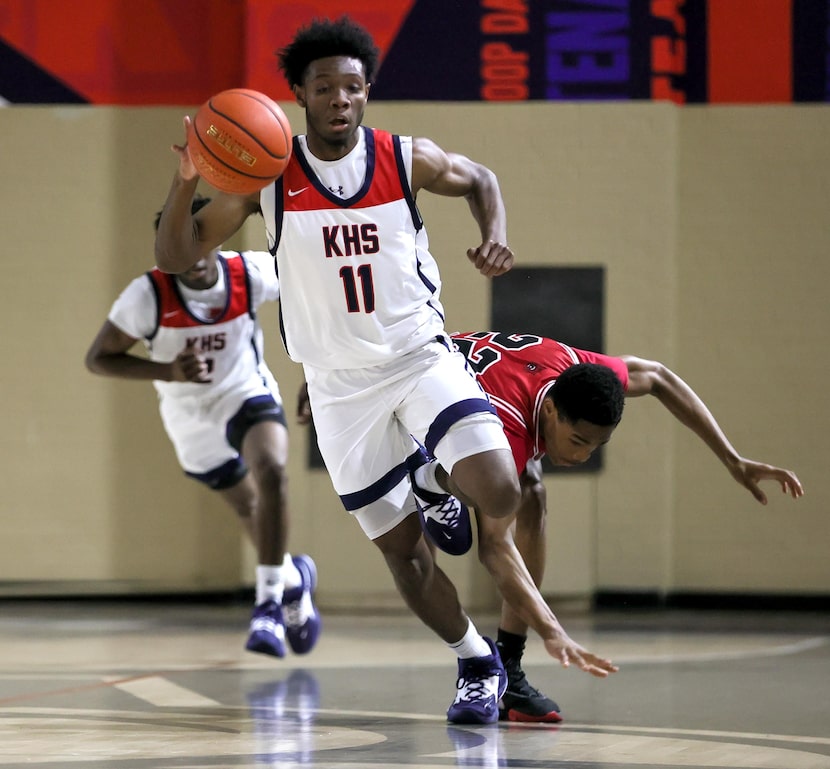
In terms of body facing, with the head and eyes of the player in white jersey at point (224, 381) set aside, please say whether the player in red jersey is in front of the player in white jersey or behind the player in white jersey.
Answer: in front

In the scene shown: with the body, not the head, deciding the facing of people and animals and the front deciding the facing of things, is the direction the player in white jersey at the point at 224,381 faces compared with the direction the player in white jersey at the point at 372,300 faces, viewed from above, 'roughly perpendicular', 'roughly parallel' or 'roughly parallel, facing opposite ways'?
roughly parallel

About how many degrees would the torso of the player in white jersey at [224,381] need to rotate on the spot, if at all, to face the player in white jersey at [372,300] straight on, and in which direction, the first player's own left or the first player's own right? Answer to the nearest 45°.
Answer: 0° — they already face them

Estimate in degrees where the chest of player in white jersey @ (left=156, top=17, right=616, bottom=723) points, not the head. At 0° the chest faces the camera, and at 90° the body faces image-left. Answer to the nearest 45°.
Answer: approximately 0°

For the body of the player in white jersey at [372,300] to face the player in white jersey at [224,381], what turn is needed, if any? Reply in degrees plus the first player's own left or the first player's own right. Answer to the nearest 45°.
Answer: approximately 180°

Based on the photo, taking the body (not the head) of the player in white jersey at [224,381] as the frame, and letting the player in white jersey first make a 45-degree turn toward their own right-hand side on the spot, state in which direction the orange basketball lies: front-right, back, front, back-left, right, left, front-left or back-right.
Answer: front-left

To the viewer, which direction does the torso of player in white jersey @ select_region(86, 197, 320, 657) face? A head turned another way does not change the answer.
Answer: toward the camera

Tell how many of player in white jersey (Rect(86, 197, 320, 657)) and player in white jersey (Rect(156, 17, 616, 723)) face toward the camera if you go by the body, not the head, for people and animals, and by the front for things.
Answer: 2
